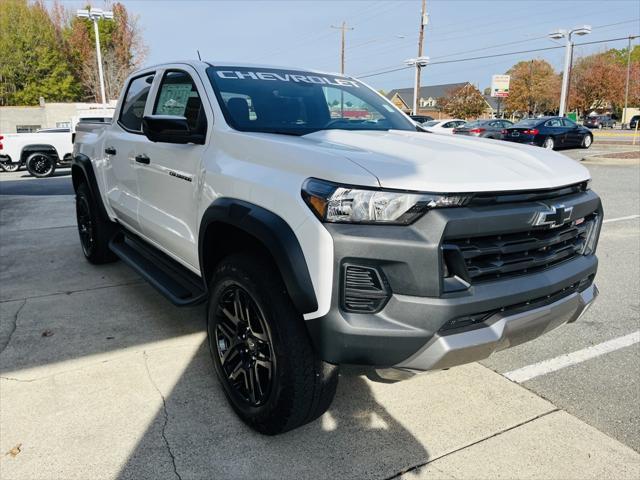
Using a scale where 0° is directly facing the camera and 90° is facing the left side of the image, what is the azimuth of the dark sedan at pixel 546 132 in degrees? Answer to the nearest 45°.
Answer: approximately 225°

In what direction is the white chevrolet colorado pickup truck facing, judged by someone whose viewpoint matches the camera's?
facing the viewer and to the right of the viewer

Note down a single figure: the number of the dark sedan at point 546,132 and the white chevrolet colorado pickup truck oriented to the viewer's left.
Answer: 0

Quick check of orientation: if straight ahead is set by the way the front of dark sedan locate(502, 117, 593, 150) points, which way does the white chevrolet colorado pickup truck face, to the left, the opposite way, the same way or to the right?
to the right

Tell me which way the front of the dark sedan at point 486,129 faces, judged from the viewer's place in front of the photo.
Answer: facing away from the viewer and to the right of the viewer

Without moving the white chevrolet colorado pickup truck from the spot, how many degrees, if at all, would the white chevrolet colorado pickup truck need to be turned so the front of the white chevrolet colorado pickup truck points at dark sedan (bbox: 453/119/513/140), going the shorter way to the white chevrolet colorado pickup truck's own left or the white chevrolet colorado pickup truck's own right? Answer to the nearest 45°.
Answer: approximately 135° to the white chevrolet colorado pickup truck's own left

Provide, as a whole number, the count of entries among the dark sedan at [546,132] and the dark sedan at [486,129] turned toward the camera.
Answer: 0

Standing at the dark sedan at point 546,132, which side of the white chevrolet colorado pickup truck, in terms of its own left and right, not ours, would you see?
left

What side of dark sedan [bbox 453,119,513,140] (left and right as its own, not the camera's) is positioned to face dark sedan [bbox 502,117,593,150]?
right
